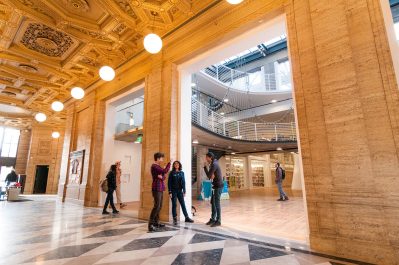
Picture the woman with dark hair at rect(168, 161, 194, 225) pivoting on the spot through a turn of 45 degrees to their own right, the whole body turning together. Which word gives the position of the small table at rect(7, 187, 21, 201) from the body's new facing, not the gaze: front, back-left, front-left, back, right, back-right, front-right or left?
right

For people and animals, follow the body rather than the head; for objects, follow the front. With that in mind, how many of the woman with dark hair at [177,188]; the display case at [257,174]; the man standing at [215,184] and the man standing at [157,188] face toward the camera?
2

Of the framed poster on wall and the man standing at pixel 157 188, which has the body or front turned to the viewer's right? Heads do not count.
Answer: the man standing

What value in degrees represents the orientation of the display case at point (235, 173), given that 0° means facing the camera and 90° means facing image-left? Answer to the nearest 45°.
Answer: approximately 0°

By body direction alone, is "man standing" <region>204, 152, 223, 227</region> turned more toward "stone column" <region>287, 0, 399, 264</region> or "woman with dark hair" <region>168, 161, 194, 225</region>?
the woman with dark hair

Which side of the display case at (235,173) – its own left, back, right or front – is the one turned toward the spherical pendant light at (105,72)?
front

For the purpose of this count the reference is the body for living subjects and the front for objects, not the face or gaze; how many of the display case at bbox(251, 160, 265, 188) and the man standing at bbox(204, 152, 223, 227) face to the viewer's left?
1

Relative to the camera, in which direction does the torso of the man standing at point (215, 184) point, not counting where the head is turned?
to the viewer's left

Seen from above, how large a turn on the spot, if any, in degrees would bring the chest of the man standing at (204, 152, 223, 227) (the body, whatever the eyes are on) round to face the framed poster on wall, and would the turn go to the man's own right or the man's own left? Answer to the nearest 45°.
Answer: approximately 45° to the man's own right

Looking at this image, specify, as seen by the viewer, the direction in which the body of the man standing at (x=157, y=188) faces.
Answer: to the viewer's right

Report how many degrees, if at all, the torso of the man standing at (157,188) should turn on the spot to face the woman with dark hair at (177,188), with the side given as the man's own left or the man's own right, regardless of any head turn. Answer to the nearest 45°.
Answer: approximately 45° to the man's own left
